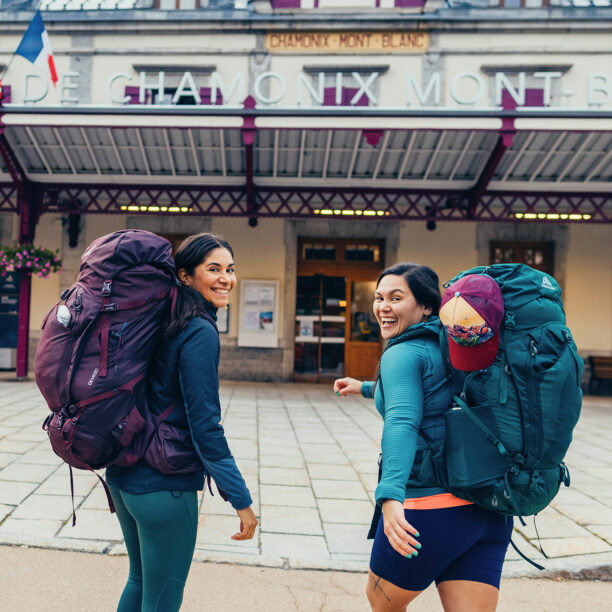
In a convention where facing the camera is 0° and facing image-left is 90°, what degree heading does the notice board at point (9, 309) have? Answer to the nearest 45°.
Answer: approximately 0°

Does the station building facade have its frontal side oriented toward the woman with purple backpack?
yes

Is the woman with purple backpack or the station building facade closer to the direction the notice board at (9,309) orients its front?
the woman with purple backpack

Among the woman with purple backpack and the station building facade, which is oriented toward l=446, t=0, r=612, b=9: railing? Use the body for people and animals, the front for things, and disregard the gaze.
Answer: the woman with purple backpack

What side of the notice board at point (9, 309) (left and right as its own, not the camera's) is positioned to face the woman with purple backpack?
front

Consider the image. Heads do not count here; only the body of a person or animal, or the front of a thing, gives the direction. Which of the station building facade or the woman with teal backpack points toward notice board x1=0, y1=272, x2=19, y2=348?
the woman with teal backpack

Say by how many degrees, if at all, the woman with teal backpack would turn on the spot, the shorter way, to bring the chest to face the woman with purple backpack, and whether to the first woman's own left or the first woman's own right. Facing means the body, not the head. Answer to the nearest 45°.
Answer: approximately 45° to the first woman's own left

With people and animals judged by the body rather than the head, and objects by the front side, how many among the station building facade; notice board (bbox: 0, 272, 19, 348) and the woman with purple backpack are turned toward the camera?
2

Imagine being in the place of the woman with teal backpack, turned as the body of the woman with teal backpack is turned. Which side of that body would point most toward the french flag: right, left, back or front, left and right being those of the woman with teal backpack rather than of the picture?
front

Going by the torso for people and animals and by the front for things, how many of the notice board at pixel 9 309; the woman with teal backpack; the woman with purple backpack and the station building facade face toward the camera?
2

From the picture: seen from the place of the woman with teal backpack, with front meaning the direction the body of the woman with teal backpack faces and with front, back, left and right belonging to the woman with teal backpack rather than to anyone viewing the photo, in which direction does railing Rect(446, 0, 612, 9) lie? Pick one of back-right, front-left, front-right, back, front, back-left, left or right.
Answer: front-right

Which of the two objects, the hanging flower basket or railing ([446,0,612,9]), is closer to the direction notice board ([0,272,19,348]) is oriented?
the hanging flower basket

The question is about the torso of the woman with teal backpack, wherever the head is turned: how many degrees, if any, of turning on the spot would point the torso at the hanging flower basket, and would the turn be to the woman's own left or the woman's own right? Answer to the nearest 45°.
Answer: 0° — they already face it

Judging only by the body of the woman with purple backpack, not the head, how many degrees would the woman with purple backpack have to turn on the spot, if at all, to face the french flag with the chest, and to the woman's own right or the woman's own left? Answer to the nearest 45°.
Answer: approximately 45° to the woman's own left

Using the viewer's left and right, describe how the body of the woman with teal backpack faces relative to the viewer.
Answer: facing away from the viewer and to the left of the viewer

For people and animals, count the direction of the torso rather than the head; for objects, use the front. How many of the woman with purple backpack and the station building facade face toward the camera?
1
